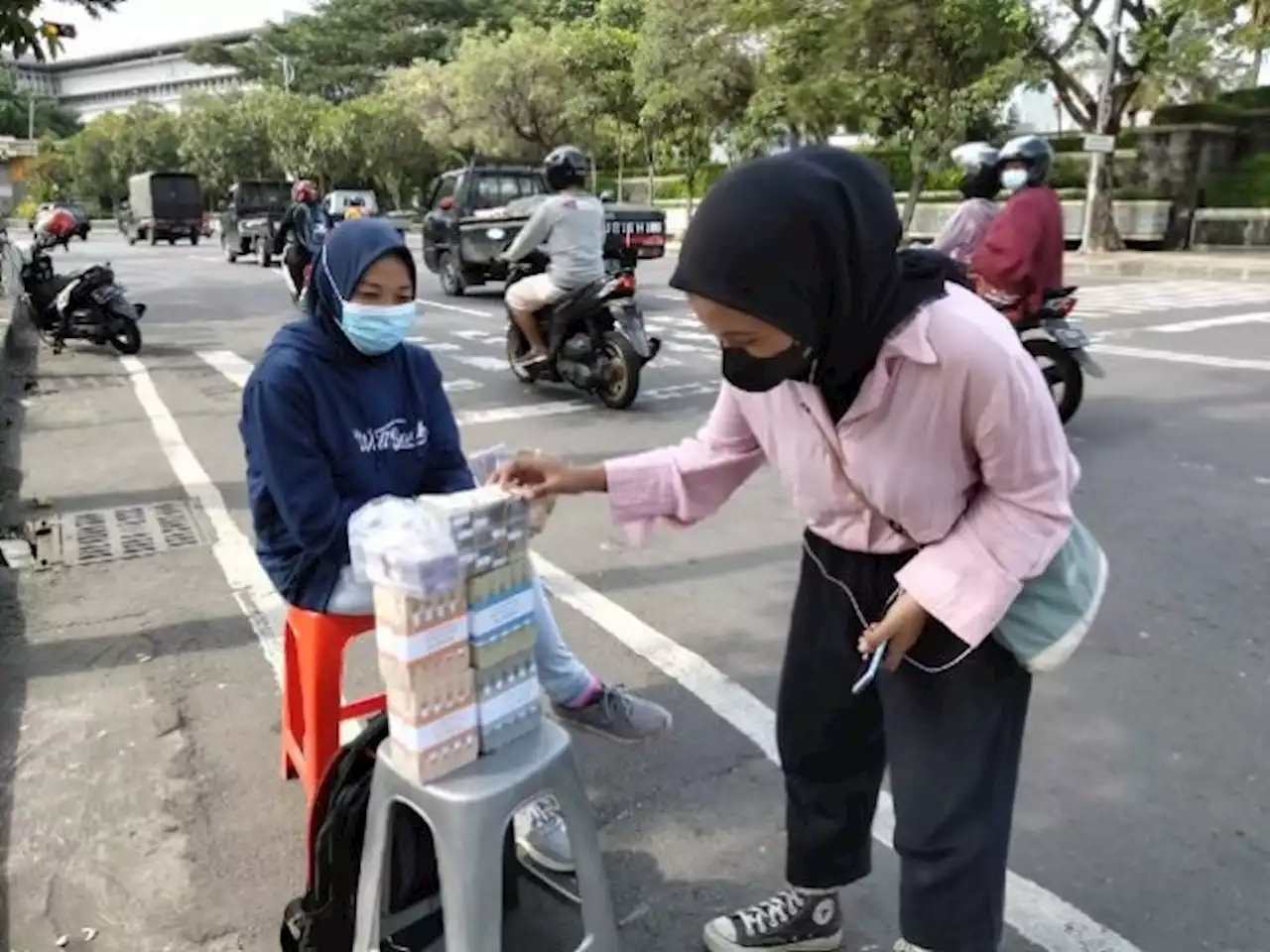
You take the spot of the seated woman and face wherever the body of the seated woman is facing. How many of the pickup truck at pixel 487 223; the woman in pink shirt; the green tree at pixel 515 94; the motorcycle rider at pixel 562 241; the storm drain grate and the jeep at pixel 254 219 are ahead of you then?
1

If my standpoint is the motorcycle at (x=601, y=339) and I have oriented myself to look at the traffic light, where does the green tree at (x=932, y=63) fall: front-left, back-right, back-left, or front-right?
front-right

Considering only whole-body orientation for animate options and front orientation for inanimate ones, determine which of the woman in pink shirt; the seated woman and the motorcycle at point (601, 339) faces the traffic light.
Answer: the motorcycle

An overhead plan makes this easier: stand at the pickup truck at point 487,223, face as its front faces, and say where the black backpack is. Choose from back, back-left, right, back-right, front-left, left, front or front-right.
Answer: back-left

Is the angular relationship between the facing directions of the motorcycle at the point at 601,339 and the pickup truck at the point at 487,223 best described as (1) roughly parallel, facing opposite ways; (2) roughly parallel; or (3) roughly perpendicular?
roughly parallel

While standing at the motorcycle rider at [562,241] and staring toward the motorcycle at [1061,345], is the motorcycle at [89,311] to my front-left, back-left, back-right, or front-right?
back-left

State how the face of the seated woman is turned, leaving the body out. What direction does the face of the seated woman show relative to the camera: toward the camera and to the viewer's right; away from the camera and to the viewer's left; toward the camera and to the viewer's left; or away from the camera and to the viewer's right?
toward the camera and to the viewer's right

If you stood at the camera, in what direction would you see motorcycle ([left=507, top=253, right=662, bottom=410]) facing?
facing away from the viewer and to the left of the viewer

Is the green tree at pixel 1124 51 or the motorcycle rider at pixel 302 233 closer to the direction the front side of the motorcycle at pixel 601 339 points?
the motorcycle rider

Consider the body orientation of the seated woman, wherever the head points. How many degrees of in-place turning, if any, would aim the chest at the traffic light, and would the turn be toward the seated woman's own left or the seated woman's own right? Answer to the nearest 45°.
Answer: approximately 135° to the seated woman's own left

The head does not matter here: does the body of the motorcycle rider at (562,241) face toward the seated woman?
no

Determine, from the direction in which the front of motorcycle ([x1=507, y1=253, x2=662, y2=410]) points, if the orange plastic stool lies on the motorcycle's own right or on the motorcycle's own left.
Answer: on the motorcycle's own left

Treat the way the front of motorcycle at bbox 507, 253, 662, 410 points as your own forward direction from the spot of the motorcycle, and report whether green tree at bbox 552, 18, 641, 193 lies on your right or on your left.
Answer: on your right

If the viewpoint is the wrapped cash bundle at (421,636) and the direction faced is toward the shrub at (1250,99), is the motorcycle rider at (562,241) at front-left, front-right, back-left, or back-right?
front-left

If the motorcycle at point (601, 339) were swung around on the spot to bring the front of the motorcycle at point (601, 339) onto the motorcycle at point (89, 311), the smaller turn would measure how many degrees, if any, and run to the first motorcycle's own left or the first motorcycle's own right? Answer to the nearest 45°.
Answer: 0° — it already faces it

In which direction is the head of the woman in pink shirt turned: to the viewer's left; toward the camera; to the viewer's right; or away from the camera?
to the viewer's left

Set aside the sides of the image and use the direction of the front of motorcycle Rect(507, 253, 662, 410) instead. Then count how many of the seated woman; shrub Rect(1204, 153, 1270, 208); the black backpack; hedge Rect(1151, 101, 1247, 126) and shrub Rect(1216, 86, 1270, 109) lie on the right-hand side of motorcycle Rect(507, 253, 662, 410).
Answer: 3
